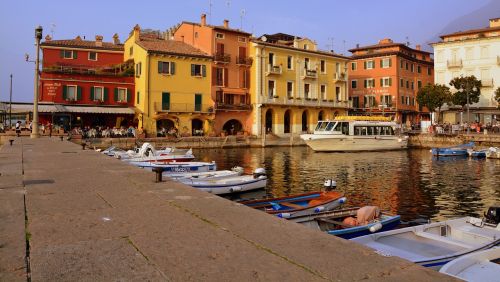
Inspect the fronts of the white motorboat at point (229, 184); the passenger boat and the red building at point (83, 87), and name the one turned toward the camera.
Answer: the red building

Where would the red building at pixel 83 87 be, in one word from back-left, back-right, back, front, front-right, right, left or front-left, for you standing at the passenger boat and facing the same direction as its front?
front

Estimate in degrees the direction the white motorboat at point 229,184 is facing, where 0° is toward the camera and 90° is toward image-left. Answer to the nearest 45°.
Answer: approximately 90°

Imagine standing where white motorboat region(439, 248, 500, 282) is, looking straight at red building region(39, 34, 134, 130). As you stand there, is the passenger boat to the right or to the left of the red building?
right

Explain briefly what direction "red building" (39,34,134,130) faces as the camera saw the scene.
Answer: facing the viewer

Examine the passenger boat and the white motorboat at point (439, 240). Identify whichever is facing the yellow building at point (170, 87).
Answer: the passenger boat

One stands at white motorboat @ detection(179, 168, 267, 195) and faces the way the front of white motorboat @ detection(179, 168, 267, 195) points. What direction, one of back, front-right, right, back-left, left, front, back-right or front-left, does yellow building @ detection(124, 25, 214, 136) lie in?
right

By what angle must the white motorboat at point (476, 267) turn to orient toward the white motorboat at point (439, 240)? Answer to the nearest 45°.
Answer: approximately 135° to its right

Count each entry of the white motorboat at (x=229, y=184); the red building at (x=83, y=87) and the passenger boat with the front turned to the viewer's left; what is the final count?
2

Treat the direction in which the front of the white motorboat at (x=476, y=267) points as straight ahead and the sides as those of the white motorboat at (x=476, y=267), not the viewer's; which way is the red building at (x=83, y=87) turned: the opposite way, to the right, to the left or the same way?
to the left

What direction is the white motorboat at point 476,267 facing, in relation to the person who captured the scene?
facing the viewer and to the left of the viewer

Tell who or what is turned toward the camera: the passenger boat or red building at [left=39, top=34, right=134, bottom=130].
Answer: the red building

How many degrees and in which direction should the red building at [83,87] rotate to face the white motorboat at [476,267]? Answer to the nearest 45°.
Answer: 0° — it already faces it

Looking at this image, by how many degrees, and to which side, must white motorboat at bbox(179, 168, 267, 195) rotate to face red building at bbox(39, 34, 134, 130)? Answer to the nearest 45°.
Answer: approximately 45° to its right

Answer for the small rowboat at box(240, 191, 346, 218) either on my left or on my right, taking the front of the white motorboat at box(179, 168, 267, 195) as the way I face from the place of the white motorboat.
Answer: on my left

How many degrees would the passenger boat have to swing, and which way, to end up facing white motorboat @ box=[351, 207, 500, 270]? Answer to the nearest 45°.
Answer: approximately 90° to its left

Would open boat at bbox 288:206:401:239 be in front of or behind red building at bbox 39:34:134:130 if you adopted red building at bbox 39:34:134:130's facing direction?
in front

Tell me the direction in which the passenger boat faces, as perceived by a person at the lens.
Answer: facing to the left of the viewer

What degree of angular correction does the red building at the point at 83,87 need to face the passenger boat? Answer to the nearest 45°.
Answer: approximately 45° to its left

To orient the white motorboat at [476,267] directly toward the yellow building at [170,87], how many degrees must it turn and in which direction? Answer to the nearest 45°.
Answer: approximately 90° to its right
